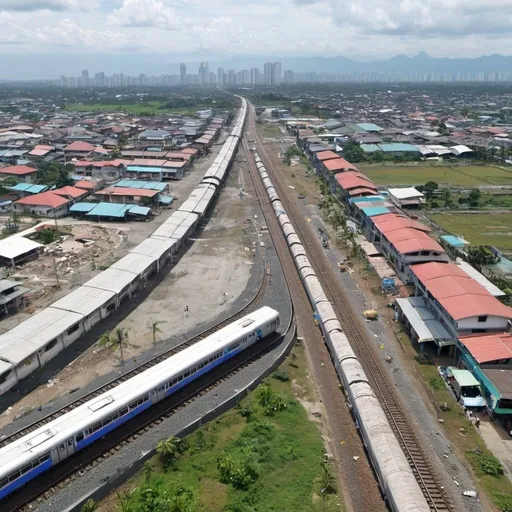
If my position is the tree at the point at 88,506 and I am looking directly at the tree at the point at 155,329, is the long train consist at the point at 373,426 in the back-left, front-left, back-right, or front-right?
front-right

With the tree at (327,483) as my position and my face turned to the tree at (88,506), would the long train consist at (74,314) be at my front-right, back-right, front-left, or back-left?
front-right

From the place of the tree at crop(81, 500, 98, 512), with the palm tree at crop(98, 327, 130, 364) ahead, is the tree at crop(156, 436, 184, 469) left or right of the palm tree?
right
